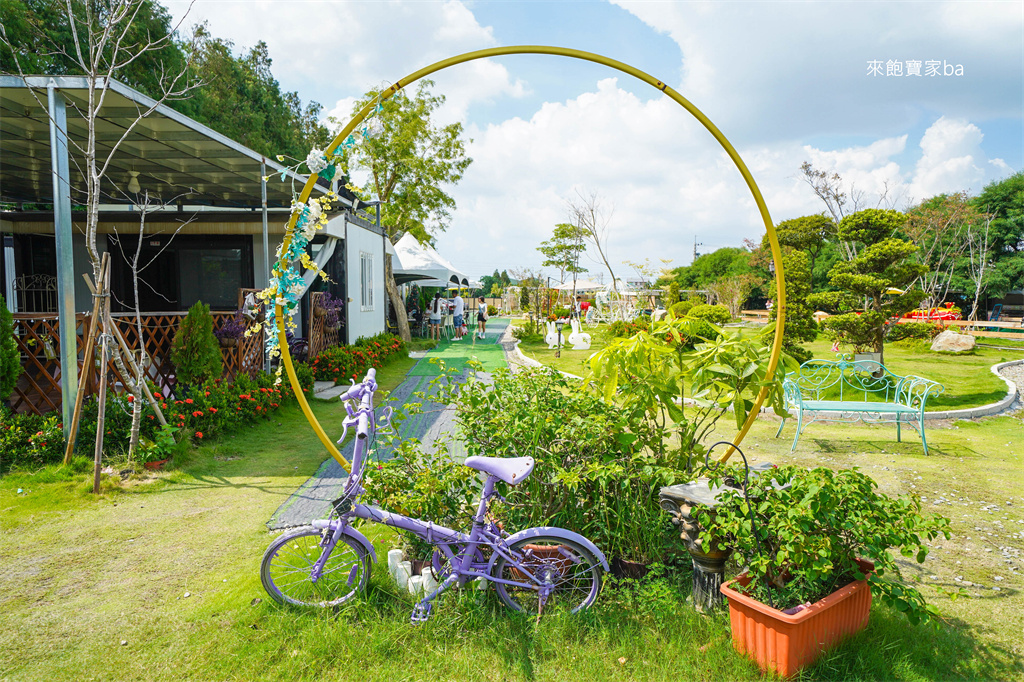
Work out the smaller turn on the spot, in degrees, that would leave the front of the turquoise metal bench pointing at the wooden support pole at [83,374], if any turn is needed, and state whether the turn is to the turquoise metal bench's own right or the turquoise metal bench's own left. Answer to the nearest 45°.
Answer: approximately 45° to the turquoise metal bench's own right

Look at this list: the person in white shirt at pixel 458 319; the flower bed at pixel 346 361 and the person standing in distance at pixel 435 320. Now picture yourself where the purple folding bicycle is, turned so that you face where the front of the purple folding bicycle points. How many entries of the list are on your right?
3

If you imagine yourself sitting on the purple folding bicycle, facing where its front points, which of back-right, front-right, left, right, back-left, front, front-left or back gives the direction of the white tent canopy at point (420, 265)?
right

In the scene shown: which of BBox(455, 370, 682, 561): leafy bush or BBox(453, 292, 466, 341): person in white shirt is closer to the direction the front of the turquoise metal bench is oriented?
the leafy bush

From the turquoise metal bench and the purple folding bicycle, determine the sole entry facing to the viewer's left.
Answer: the purple folding bicycle

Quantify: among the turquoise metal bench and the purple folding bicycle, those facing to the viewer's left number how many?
1

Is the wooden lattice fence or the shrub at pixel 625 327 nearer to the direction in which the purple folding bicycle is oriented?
the wooden lattice fence

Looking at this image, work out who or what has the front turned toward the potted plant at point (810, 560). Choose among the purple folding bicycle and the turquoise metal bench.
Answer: the turquoise metal bench

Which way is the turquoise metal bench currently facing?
toward the camera

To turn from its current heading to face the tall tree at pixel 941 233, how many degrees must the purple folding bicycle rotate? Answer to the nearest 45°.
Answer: approximately 135° to its right

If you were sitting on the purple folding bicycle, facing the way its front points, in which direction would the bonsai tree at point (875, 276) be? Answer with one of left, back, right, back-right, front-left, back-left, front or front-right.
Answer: back-right

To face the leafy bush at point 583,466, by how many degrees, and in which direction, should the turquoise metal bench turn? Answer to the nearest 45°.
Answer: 0° — it already faces it

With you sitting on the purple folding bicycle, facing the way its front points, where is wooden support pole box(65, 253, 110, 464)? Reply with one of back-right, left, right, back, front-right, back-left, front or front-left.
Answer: front-right

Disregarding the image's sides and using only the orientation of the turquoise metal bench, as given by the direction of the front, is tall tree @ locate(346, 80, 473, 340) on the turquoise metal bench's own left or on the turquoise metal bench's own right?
on the turquoise metal bench's own right

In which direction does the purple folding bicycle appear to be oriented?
to the viewer's left

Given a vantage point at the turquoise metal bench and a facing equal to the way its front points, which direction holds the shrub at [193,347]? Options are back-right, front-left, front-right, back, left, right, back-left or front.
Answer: front-right

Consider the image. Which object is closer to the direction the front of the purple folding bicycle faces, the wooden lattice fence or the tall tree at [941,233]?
the wooden lattice fence

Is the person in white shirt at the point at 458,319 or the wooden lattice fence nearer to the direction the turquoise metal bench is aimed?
the wooden lattice fence

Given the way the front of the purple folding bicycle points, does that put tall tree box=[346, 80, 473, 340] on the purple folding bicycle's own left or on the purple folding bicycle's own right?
on the purple folding bicycle's own right

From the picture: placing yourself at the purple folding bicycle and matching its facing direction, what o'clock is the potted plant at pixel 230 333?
The potted plant is roughly at 2 o'clock from the purple folding bicycle.

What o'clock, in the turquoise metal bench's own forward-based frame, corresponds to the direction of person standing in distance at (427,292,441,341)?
The person standing in distance is roughly at 4 o'clock from the turquoise metal bench.
